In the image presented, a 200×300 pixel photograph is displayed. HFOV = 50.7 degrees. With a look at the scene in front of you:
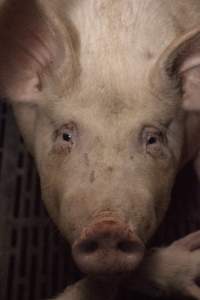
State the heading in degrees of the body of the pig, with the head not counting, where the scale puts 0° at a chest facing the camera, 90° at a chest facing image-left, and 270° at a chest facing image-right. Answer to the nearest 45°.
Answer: approximately 0°
